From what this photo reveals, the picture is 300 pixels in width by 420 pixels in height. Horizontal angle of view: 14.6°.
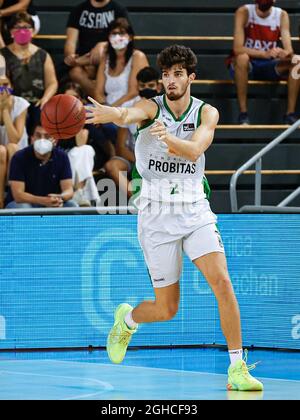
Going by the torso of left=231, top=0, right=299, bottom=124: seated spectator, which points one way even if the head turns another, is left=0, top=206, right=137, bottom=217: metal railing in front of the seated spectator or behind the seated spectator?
in front

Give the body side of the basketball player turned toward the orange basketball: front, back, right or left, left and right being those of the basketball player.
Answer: right

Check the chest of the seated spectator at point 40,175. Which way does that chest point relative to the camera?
toward the camera

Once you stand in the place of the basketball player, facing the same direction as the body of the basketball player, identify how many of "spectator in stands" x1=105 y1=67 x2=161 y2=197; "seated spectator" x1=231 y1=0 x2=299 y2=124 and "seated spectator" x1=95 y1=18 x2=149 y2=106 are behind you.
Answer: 3

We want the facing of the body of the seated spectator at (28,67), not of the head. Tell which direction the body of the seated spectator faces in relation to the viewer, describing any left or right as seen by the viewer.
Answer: facing the viewer

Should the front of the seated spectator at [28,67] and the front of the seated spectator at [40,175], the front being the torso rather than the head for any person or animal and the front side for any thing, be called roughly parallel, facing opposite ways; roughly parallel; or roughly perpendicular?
roughly parallel

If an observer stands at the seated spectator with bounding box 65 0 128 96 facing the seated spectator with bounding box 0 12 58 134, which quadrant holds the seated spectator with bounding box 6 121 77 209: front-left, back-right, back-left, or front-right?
front-left

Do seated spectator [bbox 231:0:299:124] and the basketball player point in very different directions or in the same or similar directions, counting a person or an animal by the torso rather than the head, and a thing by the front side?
same or similar directions

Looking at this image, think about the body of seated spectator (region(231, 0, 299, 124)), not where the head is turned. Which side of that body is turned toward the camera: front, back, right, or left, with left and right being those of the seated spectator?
front

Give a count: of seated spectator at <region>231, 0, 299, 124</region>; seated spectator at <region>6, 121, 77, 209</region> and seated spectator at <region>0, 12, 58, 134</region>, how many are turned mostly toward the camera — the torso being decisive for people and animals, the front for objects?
3

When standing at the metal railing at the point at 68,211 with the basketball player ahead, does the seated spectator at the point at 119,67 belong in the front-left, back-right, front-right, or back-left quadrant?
back-left

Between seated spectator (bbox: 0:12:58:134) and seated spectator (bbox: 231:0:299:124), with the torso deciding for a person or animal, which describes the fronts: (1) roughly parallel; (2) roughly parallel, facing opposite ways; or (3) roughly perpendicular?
roughly parallel

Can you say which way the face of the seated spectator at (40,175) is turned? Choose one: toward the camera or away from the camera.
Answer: toward the camera

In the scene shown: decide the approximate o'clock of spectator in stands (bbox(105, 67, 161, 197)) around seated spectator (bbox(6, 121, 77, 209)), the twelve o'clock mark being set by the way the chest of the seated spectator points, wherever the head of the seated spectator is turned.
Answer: The spectator in stands is roughly at 8 o'clock from the seated spectator.

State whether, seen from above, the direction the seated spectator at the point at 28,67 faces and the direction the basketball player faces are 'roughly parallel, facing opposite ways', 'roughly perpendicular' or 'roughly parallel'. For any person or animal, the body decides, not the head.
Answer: roughly parallel

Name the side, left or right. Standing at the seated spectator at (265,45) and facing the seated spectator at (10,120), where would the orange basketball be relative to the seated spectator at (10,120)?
left
